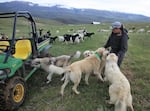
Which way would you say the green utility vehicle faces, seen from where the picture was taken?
facing the viewer and to the left of the viewer

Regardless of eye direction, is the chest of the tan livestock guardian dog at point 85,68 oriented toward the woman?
yes

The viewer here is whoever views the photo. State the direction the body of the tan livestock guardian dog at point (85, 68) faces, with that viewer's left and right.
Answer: facing away from the viewer and to the right of the viewer

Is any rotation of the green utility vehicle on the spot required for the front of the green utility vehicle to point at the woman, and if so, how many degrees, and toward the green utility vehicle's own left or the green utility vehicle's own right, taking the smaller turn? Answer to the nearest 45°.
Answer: approximately 135° to the green utility vehicle's own left

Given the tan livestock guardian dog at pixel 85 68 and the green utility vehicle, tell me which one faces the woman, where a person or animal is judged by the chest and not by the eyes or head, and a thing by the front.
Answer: the tan livestock guardian dog

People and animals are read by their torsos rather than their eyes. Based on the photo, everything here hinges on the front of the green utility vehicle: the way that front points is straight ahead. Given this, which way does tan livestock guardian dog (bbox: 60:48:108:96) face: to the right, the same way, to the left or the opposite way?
the opposite way

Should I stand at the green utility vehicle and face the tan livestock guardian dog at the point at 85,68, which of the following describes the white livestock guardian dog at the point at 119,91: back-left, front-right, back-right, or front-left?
front-right
